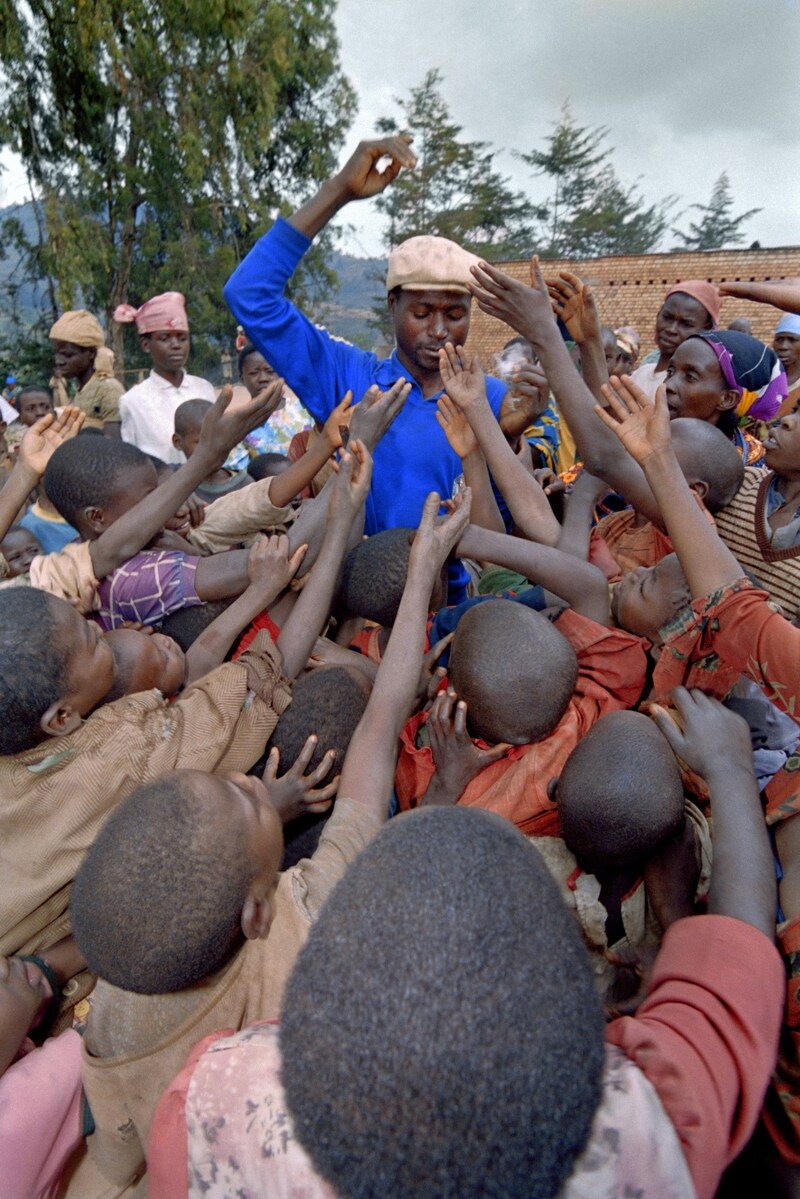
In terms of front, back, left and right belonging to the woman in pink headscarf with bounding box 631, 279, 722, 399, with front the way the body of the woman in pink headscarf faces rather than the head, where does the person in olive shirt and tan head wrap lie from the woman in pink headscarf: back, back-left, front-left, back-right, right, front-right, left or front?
front-right

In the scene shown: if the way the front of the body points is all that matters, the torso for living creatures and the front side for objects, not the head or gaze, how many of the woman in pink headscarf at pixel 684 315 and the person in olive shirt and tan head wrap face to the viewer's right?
0

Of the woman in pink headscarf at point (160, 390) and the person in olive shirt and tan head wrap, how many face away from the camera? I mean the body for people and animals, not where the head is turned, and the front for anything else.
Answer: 0

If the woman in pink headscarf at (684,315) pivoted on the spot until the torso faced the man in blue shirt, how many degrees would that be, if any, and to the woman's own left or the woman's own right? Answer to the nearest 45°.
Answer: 0° — they already face them

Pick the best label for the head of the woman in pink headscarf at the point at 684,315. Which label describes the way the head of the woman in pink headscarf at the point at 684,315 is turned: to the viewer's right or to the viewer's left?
to the viewer's left
